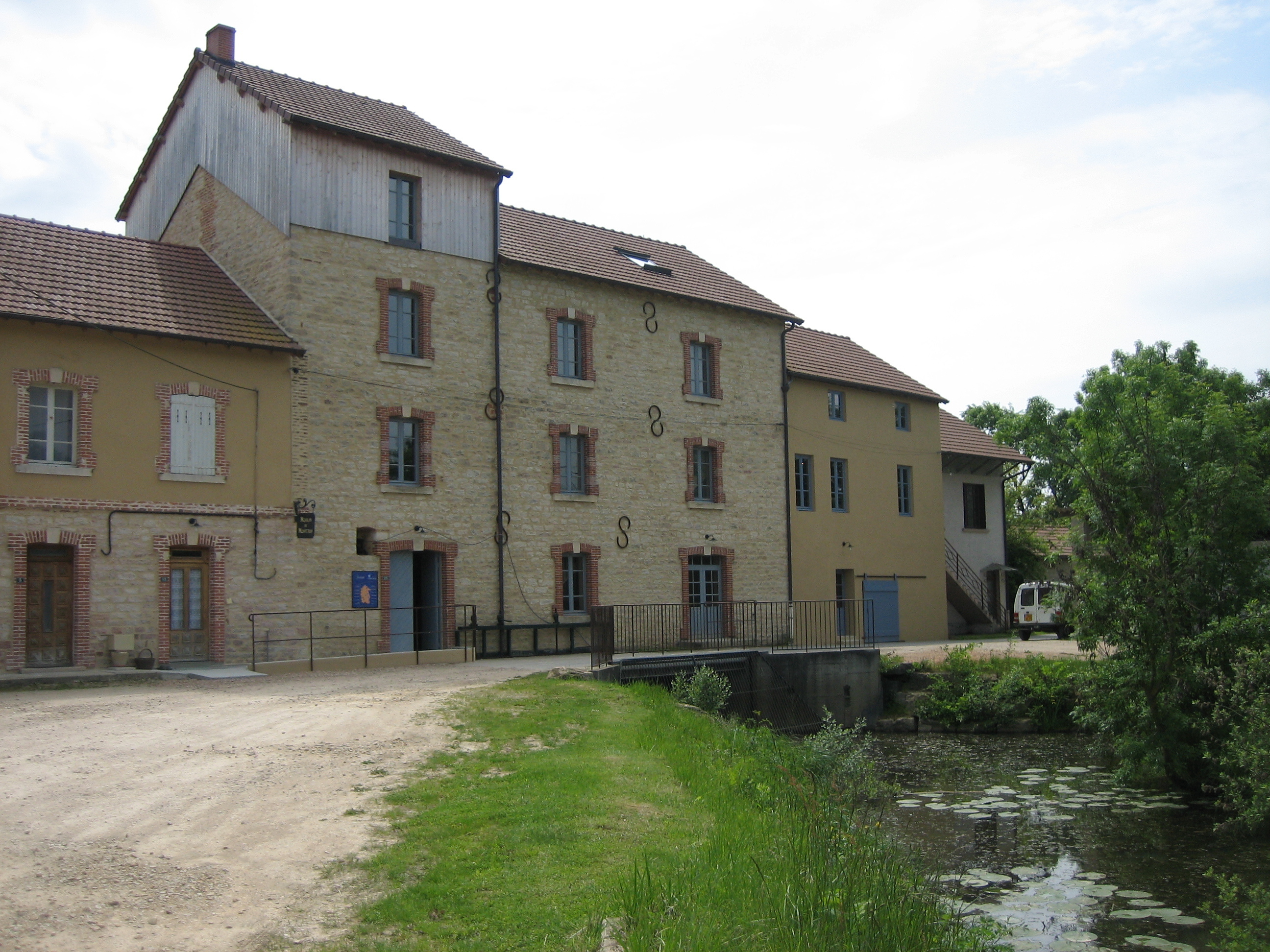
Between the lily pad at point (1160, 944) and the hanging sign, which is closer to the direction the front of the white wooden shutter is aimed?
the lily pad

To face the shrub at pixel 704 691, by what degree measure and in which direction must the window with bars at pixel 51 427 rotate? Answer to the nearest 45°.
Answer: approximately 45° to its left

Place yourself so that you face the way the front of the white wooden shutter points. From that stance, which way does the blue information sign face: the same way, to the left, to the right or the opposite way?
the same way

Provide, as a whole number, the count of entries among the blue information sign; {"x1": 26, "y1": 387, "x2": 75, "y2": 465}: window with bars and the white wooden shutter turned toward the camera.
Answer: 3

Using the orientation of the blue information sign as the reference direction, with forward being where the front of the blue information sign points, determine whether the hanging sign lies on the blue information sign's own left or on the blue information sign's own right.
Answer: on the blue information sign's own right

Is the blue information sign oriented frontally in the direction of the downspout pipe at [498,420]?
no

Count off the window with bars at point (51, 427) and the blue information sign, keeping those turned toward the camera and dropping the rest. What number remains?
2

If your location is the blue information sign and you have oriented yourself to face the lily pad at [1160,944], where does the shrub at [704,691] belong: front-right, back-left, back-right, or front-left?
front-left

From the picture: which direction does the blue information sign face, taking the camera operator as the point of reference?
facing the viewer

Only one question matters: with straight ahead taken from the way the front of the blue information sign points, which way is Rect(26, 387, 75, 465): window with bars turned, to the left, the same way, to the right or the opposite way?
the same way

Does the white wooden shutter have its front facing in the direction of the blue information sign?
no

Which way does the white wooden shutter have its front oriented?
toward the camera
